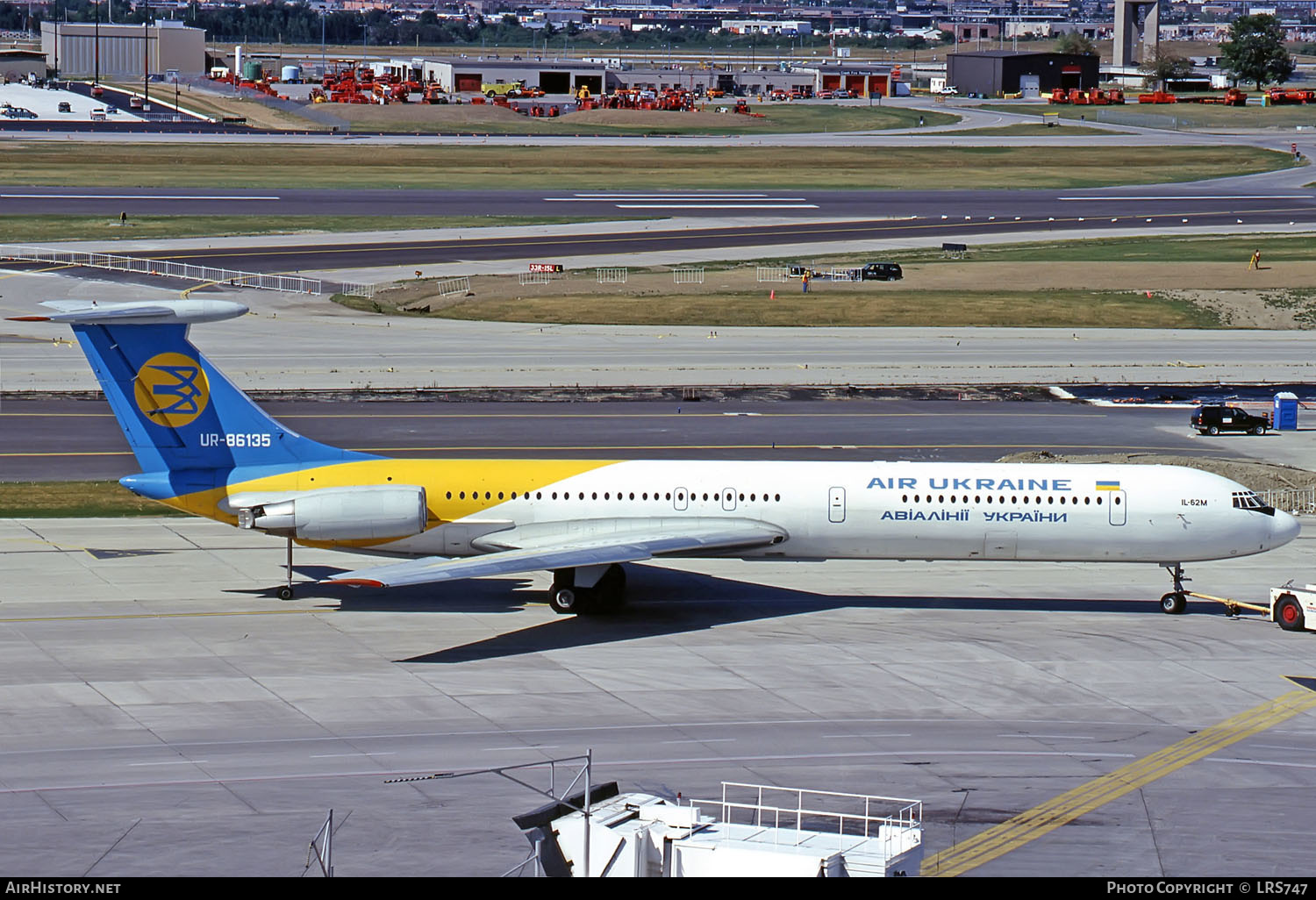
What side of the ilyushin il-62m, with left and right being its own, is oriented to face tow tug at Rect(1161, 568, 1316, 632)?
front

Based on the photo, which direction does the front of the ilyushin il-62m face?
to the viewer's right
